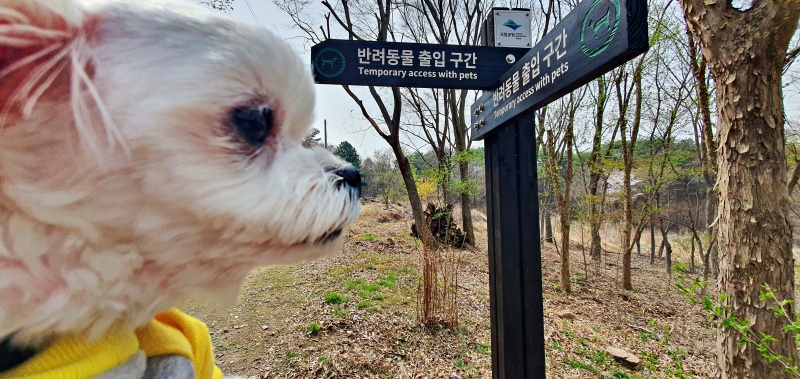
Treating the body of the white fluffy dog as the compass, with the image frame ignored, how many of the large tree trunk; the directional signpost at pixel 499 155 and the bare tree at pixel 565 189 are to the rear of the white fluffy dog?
0

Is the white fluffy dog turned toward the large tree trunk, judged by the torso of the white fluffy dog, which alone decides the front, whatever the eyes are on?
yes

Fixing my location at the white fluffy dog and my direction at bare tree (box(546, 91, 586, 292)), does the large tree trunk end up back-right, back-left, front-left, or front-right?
front-right

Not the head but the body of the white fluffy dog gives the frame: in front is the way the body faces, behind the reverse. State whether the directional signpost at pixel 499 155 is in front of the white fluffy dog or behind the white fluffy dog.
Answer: in front

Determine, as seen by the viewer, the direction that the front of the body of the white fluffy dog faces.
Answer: to the viewer's right

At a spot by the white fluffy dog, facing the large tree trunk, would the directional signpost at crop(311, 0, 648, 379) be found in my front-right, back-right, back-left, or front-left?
front-left

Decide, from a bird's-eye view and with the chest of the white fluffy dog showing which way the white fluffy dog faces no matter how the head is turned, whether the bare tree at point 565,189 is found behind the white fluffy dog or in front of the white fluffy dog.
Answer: in front
